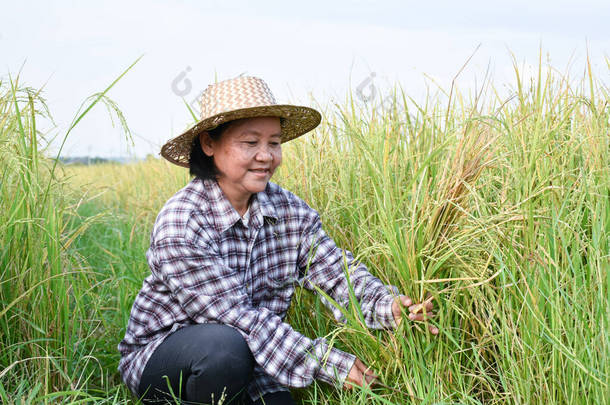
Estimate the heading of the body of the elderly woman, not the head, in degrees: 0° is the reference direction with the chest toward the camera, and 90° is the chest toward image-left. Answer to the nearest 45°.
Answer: approximately 315°

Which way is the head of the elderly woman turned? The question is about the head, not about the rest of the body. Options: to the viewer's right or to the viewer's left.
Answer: to the viewer's right
